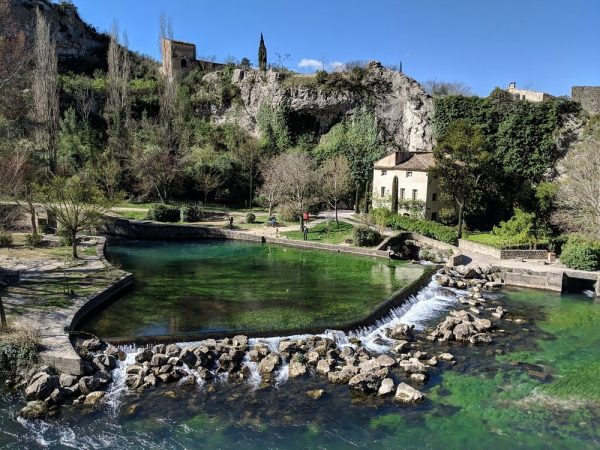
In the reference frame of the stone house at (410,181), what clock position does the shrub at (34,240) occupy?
The shrub is roughly at 12 o'clock from the stone house.

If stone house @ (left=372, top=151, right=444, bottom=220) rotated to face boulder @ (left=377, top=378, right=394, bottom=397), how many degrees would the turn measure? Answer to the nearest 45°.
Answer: approximately 45° to its left

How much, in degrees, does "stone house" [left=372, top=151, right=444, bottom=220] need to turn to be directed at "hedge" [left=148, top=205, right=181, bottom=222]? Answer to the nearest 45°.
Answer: approximately 45° to its right

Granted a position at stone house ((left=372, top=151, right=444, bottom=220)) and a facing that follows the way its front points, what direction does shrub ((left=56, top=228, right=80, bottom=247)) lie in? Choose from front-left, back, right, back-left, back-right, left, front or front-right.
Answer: front

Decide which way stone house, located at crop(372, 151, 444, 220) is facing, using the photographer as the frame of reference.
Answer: facing the viewer and to the left of the viewer

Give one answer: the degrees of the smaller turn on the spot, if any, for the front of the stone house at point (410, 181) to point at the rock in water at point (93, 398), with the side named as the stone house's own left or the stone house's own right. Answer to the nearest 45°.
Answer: approximately 45° to the stone house's own left

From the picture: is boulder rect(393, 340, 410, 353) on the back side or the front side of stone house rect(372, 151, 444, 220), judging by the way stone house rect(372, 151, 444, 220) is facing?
on the front side

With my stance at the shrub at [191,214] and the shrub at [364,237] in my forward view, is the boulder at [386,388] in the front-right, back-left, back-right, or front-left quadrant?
front-right

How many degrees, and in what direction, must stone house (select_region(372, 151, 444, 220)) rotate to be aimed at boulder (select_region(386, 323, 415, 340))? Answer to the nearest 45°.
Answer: approximately 45° to its left

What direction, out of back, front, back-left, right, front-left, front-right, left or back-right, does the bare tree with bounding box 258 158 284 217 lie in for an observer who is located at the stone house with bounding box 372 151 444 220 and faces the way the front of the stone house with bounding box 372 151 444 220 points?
front-right

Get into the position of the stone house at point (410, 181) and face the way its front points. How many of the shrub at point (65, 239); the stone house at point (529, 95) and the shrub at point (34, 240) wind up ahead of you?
2

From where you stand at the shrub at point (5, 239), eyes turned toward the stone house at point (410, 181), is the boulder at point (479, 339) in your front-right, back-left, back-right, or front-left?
front-right

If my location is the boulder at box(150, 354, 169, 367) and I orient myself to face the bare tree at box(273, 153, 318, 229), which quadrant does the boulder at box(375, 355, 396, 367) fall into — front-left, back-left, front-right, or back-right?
front-right

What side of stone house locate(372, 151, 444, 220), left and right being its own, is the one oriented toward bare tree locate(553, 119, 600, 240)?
left
